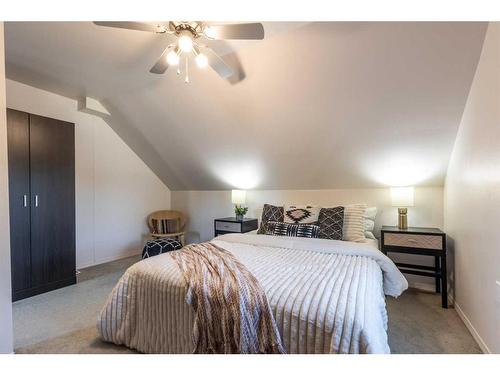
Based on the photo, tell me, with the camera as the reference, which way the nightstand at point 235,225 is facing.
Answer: facing the viewer and to the left of the viewer

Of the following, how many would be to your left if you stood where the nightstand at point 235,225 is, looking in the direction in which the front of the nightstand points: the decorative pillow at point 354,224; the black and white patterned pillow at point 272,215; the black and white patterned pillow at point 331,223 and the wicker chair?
3

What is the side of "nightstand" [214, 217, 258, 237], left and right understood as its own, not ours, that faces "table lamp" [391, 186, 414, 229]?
left

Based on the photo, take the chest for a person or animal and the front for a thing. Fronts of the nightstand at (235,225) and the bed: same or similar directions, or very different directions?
same or similar directions

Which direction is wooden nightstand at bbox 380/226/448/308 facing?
toward the camera

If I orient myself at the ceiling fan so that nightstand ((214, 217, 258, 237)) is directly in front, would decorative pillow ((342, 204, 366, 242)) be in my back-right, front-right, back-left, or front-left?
front-right

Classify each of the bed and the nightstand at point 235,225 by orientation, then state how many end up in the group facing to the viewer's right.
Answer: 0

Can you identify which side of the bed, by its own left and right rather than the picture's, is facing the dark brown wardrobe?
right

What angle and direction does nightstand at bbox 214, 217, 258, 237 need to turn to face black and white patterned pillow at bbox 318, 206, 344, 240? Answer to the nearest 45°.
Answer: approximately 90° to its left

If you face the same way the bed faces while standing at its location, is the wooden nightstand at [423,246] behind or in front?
behind

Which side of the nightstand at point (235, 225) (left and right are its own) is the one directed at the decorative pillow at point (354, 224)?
left

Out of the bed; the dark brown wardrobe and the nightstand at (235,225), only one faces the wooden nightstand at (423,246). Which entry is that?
the dark brown wardrobe

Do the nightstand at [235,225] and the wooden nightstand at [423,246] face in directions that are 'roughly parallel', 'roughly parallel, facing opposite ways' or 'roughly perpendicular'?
roughly parallel

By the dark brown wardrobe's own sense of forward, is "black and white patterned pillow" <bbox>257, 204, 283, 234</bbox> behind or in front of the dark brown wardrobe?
in front

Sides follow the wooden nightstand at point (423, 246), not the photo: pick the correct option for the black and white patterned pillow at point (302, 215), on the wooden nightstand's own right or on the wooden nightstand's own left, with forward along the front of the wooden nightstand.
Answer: on the wooden nightstand's own right

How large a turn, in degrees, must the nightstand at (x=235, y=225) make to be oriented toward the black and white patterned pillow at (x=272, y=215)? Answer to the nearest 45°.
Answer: approximately 90° to its left

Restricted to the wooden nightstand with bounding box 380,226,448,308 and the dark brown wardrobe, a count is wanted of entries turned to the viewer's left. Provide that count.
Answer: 0

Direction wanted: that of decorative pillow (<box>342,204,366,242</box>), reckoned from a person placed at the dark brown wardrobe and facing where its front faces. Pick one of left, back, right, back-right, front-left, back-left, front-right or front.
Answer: front
